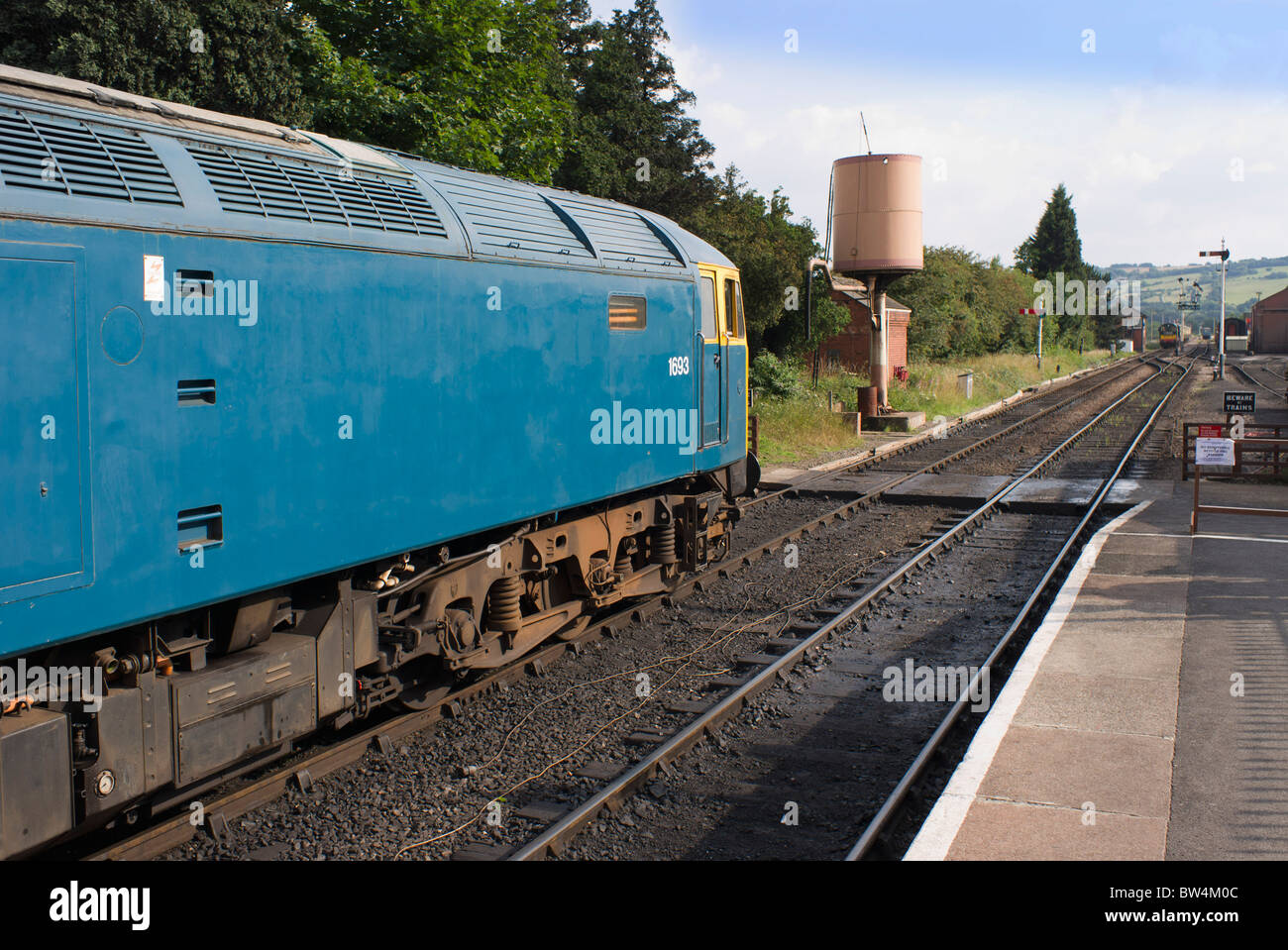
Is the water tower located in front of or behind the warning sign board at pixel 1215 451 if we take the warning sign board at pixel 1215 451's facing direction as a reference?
behind

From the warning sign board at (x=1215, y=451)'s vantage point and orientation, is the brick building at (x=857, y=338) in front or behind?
behind

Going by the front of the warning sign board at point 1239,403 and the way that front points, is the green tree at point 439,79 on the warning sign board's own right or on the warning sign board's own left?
on the warning sign board's own right

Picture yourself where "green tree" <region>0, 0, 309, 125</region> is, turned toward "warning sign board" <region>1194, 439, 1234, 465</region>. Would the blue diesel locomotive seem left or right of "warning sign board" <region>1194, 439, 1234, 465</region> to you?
right

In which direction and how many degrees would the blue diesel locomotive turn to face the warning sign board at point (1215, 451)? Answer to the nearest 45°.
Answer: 0° — it already faces it

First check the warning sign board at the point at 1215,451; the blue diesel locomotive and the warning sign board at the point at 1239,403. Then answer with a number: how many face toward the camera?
2

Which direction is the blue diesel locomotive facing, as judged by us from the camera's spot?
facing away from the viewer and to the right of the viewer

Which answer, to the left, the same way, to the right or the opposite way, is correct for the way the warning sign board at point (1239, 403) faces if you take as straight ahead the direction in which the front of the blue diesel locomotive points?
the opposite way

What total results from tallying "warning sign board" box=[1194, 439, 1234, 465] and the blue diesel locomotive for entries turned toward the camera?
1

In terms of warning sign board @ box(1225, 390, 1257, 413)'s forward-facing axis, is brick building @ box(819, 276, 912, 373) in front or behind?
behind

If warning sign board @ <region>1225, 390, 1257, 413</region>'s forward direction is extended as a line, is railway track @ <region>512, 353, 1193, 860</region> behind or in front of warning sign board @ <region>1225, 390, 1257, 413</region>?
in front
